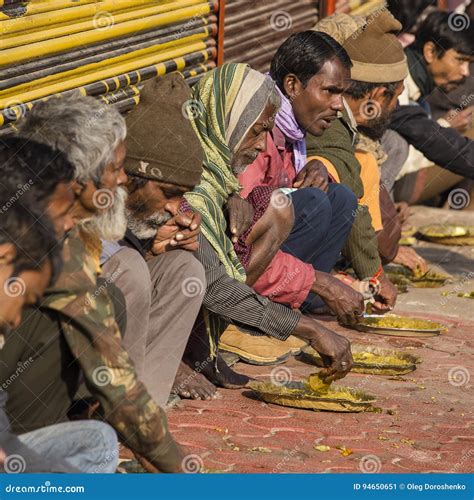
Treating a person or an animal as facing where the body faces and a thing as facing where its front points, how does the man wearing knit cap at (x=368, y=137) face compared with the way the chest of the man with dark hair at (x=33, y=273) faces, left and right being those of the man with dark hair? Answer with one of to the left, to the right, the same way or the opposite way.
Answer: the same way

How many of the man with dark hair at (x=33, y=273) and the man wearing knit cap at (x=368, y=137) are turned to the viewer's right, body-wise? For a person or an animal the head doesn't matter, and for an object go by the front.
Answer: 2

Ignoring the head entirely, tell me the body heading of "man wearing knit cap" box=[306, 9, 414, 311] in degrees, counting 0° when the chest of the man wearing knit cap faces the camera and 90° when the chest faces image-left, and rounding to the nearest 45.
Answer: approximately 270°

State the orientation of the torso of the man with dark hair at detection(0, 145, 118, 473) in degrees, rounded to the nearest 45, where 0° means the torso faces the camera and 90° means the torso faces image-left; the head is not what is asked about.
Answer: approximately 270°

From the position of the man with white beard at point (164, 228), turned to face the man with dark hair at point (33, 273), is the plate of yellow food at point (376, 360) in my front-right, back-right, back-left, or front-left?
back-left

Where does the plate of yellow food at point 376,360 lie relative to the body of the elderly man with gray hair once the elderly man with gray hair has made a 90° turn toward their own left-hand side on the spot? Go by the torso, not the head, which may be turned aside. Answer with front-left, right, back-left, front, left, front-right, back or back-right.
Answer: front-right

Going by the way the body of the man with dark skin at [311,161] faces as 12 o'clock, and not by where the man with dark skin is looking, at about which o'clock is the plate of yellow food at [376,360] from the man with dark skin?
The plate of yellow food is roughly at 1 o'clock from the man with dark skin.

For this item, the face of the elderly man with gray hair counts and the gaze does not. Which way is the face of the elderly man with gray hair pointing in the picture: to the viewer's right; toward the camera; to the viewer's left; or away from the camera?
to the viewer's right

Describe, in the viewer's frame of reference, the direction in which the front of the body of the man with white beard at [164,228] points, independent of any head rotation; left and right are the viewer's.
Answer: facing the viewer and to the right of the viewer

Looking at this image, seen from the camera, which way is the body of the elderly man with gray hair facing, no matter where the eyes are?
to the viewer's right
